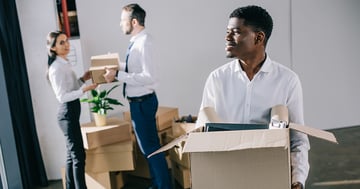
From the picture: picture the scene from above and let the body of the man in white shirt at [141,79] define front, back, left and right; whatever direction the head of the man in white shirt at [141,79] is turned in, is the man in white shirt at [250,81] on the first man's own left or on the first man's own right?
on the first man's own left

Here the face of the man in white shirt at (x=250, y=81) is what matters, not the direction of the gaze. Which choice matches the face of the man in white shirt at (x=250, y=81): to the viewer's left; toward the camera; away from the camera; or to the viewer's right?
to the viewer's left

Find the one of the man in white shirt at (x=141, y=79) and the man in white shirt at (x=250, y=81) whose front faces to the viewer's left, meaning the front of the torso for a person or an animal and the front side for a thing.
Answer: the man in white shirt at (x=141, y=79)

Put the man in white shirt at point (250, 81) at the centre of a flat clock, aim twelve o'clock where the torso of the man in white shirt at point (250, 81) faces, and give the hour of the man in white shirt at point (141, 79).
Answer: the man in white shirt at point (141, 79) is roughly at 5 o'clock from the man in white shirt at point (250, 81).

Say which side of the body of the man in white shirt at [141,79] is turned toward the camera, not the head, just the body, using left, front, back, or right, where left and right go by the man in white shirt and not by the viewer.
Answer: left

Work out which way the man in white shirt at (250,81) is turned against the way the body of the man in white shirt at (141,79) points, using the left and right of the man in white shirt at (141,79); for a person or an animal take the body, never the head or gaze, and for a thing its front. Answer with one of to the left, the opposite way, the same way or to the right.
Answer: to the left

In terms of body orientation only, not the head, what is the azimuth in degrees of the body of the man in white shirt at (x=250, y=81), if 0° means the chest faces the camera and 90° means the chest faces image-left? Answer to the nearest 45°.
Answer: approximately 0°

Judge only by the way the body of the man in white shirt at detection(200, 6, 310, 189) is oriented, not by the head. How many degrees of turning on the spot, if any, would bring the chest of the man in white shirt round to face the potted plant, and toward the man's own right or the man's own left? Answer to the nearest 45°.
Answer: approximately 135° to the man's own right

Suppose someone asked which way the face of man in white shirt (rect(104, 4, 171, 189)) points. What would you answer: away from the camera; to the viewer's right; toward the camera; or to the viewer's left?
to the viewer's left

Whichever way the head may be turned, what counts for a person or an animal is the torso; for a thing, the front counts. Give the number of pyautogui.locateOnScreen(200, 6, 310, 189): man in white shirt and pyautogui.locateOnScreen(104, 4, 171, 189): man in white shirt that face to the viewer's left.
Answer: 1
